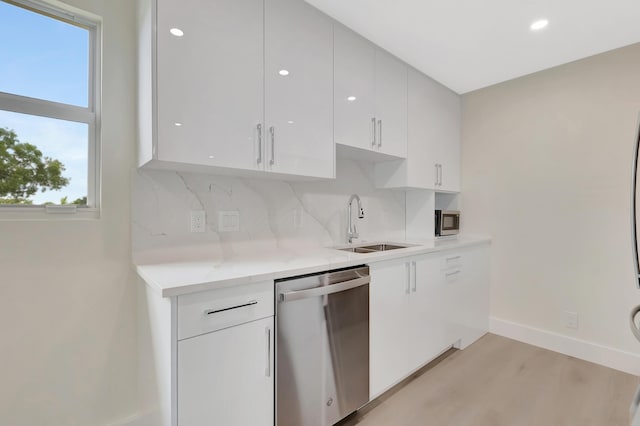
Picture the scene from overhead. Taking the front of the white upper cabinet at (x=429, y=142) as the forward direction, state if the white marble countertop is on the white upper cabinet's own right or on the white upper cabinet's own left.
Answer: on the white upper cabinet's own right

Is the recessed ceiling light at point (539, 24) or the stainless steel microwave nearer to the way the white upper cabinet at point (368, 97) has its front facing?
the recessed ceiling light

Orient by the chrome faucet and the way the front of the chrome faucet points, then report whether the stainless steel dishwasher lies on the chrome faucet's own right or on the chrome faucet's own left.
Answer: on the chrome faucet's own right

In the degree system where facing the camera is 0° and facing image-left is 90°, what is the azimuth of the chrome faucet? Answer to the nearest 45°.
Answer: approximately 315°

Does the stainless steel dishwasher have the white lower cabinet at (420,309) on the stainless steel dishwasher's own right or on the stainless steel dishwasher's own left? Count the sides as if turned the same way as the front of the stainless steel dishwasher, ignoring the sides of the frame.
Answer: on the stainless steel dishwasher's own left

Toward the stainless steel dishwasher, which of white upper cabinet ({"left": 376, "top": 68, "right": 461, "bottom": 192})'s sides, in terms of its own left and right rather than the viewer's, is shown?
right

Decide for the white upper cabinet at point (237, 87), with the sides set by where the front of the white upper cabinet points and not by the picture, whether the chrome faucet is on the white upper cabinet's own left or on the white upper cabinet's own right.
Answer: on the white upper cabinet's own left

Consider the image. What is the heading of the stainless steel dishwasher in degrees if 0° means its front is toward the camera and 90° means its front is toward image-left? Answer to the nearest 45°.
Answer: approximately 315°
